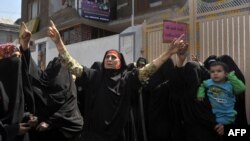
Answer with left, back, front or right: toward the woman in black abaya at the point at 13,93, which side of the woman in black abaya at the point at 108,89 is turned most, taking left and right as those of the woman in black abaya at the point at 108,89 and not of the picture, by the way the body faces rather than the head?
right

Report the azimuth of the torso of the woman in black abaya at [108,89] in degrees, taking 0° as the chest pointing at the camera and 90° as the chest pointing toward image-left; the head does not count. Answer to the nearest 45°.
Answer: approximately 0°

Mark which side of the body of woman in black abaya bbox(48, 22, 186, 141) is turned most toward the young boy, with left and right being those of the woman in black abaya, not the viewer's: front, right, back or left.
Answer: left

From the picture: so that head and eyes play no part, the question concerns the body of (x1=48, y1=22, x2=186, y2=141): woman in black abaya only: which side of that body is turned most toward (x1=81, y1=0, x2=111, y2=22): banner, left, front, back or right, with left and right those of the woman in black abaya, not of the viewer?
back

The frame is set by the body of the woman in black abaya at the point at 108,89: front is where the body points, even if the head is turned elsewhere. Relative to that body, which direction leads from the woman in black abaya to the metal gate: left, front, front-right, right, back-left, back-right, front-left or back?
back-left

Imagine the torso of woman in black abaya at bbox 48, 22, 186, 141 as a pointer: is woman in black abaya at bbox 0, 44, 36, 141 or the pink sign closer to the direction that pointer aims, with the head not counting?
the woman in black abaya

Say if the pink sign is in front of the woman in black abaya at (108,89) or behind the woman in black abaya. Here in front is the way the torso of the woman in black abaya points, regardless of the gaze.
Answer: behind
